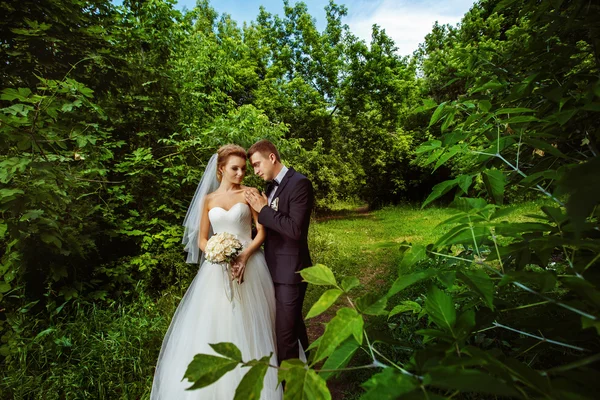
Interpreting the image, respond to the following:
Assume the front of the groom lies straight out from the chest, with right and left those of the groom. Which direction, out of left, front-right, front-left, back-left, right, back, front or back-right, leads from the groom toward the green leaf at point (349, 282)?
front-left

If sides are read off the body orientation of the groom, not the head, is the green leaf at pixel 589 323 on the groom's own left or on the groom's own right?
on the groom's own left

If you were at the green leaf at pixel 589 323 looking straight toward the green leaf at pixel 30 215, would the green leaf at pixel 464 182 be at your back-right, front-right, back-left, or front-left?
front-right

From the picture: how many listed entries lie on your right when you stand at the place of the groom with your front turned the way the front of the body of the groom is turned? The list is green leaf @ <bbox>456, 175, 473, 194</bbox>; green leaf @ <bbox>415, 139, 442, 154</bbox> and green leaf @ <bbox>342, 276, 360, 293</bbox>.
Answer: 0

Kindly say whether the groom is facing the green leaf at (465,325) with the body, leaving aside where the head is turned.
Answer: no

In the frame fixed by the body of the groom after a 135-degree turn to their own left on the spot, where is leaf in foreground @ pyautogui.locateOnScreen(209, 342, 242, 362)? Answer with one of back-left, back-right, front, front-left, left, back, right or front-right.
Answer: right

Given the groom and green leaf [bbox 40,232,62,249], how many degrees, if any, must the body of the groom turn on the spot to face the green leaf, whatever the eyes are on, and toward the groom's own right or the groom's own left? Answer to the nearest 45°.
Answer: approximately 45° to the groom's own right

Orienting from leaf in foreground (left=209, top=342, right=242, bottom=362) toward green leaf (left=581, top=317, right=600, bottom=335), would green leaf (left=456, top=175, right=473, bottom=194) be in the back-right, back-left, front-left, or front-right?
front-left

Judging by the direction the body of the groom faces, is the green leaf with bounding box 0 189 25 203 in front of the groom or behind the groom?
in front

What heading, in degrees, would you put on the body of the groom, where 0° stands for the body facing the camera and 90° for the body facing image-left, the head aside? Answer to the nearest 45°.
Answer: approximately 45°

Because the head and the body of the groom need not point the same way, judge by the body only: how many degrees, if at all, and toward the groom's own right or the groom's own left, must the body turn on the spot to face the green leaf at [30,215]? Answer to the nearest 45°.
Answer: approximately 45° to the groom's own right
